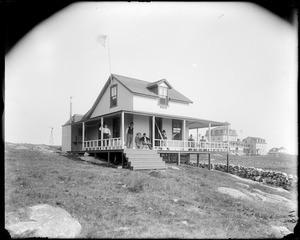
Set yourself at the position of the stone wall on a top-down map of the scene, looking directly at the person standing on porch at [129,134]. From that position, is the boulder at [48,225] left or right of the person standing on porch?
left

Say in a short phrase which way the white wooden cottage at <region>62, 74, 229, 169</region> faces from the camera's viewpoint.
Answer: facing the viewer and to the right of the viewer

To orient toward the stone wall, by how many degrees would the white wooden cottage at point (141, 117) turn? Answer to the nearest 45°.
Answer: approximately 45° to its left

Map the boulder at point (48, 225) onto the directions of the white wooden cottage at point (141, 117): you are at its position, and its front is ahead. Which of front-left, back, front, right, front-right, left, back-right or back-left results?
front-right

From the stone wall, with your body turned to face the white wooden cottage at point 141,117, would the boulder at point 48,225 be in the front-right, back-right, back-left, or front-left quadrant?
front-left
